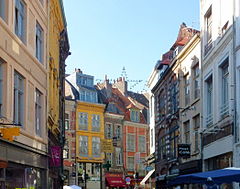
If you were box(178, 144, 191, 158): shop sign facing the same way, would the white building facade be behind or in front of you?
in front

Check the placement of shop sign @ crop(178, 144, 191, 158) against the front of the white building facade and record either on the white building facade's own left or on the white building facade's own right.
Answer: on the white building facade's own right

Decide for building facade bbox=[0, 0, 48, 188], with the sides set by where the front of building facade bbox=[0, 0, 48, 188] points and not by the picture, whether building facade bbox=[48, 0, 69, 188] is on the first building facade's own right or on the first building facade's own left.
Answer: on the first building facade's own left

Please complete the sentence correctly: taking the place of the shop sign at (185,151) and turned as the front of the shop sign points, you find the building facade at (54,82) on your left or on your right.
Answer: on your right

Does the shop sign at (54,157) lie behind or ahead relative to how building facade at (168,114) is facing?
ahead

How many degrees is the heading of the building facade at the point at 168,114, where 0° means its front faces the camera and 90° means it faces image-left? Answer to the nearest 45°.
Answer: approximately 45°
